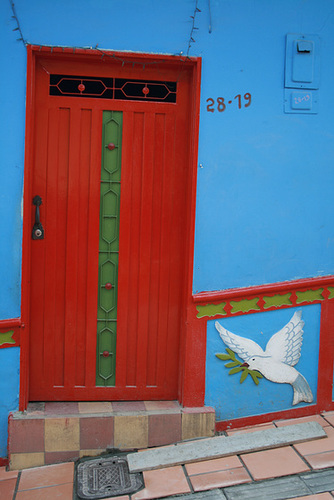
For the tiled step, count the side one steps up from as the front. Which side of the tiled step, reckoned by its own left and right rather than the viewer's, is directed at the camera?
front

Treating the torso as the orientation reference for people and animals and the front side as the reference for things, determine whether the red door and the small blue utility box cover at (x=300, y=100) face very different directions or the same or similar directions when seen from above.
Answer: same or similar directions

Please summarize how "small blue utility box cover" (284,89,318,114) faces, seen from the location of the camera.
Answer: facing the viewer

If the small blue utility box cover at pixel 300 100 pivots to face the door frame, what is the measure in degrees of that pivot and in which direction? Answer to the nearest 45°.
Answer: approximately 45° to its right

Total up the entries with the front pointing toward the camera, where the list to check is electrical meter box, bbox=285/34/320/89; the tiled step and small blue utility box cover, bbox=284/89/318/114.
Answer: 3

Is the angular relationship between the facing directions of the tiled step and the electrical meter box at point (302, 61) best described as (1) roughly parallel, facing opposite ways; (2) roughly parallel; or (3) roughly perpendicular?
roughly parallel

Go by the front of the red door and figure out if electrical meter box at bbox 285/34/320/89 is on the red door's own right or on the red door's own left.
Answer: on the red door's own left

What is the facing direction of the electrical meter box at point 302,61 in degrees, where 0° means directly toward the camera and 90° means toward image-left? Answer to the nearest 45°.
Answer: approximately 0°
